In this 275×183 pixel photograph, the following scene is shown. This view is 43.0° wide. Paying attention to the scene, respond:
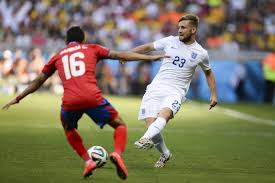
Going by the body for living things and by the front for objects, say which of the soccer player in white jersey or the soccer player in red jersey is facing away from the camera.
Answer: the soccer player in red jersey

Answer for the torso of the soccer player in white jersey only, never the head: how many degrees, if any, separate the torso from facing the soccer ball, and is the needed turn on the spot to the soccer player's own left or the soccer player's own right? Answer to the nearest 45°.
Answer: approximately 45° to the soccer player's own right

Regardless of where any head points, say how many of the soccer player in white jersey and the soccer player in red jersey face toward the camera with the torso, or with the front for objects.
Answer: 1

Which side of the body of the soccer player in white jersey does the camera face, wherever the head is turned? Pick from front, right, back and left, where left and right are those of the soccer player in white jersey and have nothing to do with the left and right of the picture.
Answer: front

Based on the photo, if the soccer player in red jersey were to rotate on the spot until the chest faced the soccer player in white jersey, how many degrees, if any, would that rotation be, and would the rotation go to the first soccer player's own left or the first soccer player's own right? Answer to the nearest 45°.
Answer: approximately 45° to the first soccer player's own right

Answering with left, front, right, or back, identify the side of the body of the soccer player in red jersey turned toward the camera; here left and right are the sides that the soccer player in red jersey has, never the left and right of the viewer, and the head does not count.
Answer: back

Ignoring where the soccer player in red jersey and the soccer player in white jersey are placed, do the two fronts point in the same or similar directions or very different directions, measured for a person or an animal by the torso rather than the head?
very different directions
